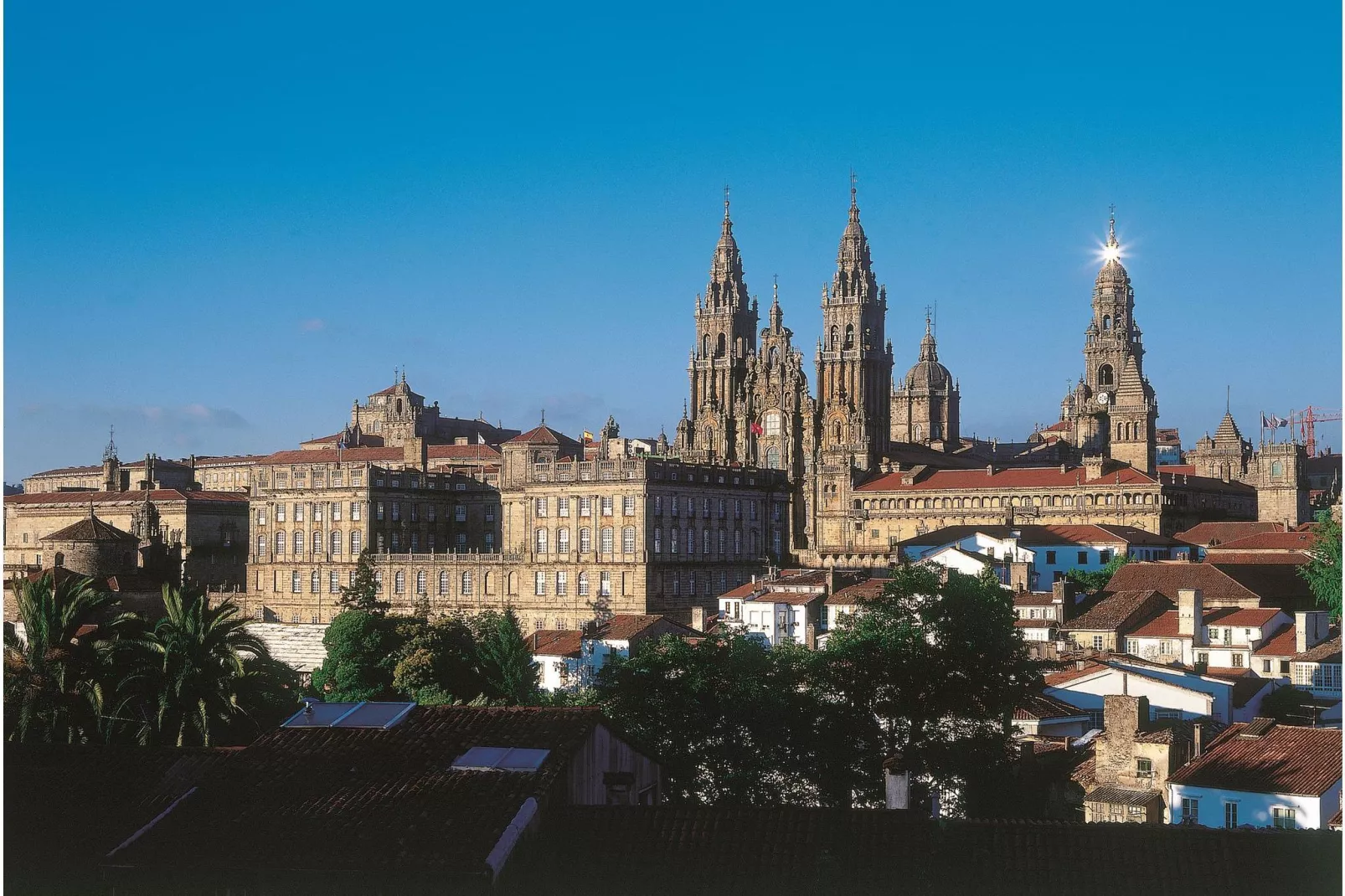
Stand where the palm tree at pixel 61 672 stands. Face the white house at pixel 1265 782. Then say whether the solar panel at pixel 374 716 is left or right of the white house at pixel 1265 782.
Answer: right

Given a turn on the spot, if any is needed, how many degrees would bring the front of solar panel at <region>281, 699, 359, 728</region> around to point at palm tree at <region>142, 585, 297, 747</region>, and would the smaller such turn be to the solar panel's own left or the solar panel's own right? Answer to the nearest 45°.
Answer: approximately 180°

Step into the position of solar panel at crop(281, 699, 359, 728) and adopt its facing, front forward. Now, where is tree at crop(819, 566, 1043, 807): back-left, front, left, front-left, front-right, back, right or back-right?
back-left

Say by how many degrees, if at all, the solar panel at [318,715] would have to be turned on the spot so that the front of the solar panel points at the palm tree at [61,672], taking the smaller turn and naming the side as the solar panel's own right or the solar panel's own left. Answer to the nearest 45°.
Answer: approximately 135° to the solar panel's own right

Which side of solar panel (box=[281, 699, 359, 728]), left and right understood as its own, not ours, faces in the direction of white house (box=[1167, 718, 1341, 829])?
left

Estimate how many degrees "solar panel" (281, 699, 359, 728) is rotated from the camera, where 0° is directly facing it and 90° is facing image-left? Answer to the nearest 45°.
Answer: approximately 0°
